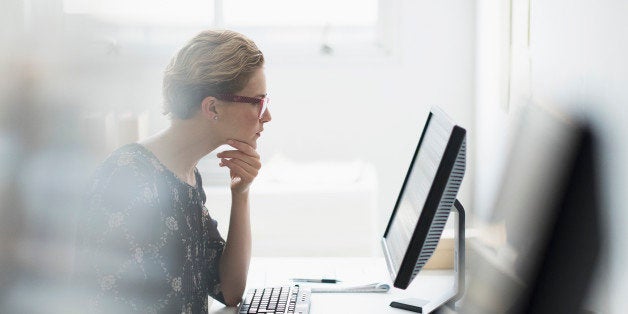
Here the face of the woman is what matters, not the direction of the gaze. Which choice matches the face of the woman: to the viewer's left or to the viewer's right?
to the viewer's right

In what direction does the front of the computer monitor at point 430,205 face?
to the viewer's left

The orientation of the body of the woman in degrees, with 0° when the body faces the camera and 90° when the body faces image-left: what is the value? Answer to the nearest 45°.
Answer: approximately 270°

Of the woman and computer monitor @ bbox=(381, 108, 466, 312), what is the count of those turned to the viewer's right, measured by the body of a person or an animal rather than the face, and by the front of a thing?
1

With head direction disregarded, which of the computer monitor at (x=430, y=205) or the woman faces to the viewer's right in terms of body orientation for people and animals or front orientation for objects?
the woman

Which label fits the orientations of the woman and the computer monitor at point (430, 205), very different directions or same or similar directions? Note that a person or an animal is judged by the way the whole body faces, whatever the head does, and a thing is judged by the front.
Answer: very different directions
